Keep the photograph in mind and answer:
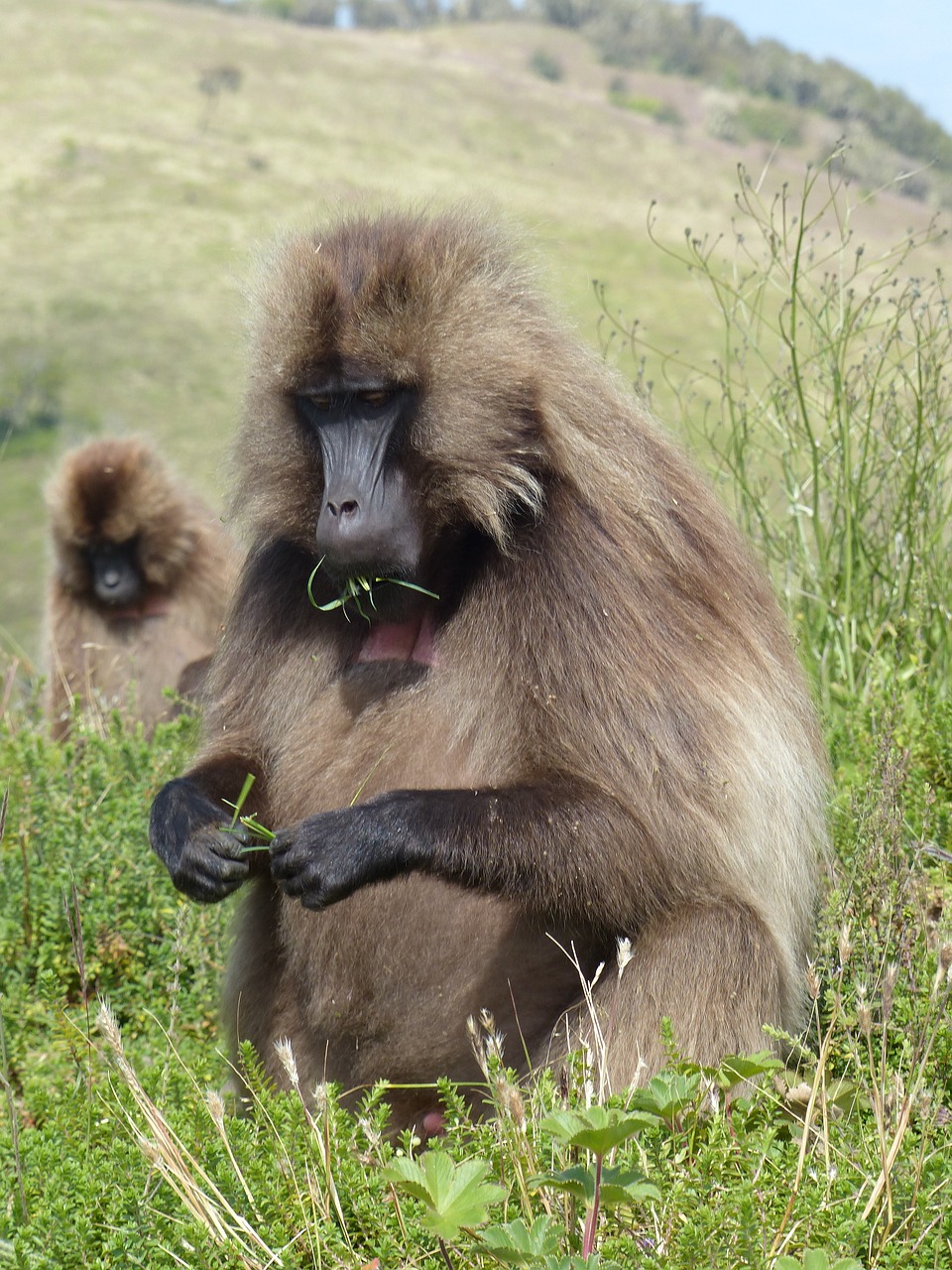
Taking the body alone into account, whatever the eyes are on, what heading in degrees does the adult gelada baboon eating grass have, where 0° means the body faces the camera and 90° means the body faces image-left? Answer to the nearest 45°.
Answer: approximately 45°

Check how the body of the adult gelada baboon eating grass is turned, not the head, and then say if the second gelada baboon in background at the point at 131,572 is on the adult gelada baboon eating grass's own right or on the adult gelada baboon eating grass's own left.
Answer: on the adult gelada baboon eating grass's own right
